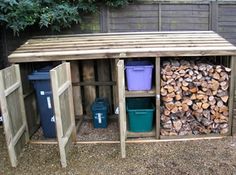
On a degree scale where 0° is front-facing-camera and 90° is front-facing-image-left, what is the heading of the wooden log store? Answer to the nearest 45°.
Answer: approximately 0°

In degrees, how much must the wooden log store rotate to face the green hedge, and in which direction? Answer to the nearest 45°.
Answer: approximately 135° to its right
